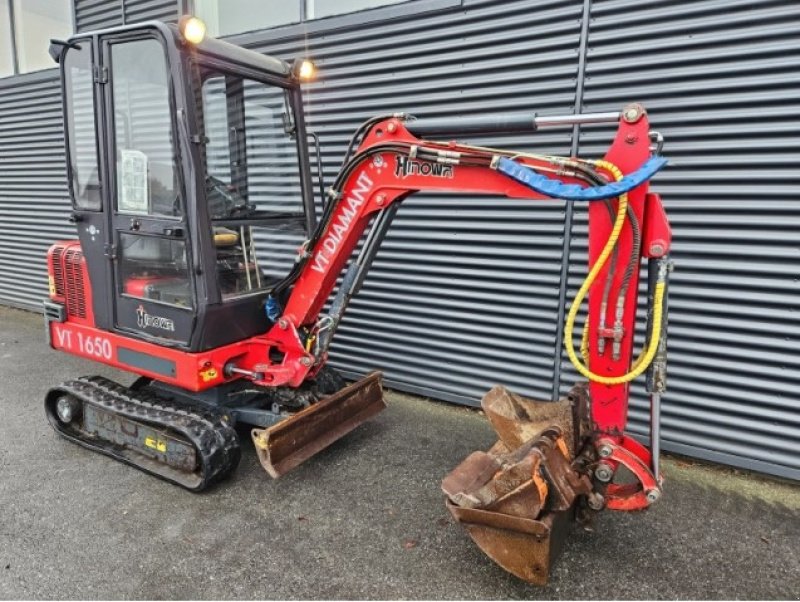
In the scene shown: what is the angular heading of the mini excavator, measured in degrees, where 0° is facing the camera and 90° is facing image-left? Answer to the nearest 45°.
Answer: approximately 315°
